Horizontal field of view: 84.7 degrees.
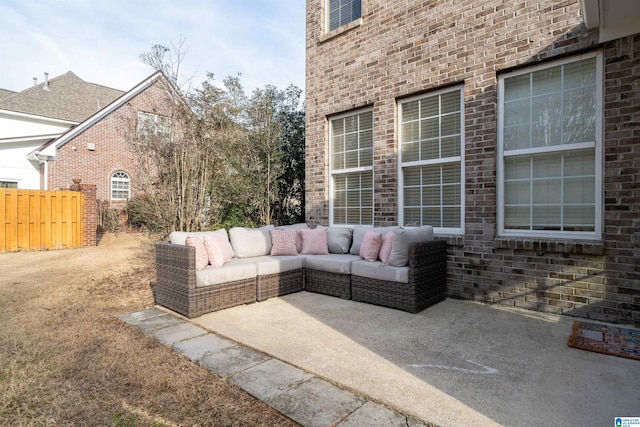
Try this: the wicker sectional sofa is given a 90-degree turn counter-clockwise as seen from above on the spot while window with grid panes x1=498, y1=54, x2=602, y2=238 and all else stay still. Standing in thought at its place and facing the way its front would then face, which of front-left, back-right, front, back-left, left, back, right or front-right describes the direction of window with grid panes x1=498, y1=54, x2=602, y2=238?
front

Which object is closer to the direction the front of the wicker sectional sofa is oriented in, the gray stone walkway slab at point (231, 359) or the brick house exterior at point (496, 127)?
the gray stone walkway slab

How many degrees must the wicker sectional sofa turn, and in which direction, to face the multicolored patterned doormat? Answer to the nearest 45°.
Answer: approximately 45° to its left

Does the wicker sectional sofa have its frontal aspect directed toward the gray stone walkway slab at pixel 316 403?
yes

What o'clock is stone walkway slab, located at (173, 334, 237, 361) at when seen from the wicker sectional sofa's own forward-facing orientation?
The stone walkway slab is roughly at 1 o'clock from the wicker sectional sofa.

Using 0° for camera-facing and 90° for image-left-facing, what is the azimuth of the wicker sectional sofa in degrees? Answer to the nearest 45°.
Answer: approximately 0°

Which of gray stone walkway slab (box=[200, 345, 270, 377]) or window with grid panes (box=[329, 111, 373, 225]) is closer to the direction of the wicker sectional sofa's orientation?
the gray stone walkway slab

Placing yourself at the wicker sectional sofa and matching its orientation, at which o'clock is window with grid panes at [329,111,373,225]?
The window with grid panes is roughly at 7 o'clock from the wicker sectional sofa.

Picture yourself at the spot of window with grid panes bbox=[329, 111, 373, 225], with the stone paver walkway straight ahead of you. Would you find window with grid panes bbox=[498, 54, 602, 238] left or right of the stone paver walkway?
left
